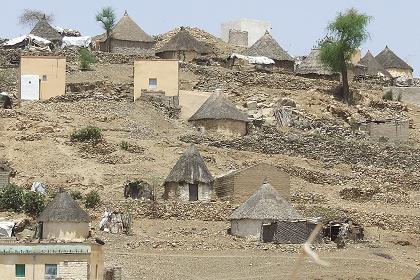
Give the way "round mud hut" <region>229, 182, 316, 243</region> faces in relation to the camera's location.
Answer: facing the viewer

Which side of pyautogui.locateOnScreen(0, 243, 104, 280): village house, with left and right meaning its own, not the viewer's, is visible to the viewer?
front

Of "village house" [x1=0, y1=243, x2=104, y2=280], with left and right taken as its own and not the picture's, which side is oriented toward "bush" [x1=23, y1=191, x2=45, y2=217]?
back

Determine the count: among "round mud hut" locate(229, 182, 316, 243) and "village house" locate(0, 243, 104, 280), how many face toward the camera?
2

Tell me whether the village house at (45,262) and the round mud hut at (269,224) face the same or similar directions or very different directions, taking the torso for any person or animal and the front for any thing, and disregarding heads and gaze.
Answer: same or similar directions
